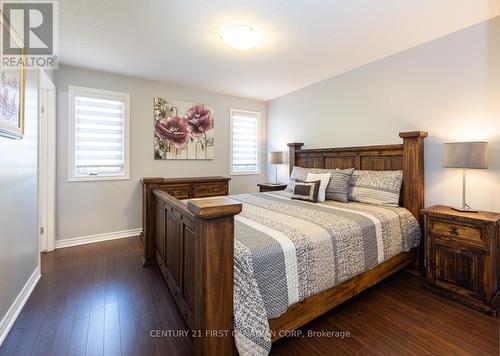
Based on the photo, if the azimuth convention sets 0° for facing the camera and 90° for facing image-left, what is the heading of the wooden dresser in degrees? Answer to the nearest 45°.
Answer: approximately 0°

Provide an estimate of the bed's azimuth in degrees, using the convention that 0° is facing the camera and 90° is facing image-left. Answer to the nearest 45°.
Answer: approximately 45°

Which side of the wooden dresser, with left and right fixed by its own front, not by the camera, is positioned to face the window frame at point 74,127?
right

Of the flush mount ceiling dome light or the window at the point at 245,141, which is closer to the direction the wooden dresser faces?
the flush mount ceiling dome light

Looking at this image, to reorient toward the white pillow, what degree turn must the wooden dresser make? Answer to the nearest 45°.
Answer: approximately 45° to its left

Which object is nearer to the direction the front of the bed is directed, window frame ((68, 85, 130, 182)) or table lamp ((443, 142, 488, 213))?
the window frame

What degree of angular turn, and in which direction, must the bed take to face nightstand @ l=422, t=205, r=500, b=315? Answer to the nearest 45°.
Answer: approximately 180°

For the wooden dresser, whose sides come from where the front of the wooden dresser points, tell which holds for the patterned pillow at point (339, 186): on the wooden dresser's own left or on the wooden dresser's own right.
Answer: on the wooden dresser's own left
